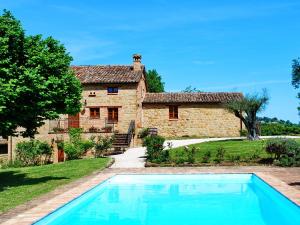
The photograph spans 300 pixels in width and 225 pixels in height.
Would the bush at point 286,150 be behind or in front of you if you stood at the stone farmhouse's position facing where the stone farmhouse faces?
in front

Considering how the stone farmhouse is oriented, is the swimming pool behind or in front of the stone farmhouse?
in front

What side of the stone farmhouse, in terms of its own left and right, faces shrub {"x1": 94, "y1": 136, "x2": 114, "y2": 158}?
front

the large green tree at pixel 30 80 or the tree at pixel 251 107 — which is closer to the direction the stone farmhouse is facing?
the large green tree

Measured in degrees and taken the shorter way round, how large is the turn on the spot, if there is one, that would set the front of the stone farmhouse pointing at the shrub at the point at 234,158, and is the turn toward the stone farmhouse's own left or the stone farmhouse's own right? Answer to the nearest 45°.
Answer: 0° — it already faces it

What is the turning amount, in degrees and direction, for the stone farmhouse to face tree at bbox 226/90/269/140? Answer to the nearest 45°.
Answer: approximately 45° to its left

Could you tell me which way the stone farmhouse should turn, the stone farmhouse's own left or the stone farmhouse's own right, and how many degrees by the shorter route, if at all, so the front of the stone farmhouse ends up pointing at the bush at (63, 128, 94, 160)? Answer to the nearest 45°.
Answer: approximately 45° to the stone farmhouse's own right

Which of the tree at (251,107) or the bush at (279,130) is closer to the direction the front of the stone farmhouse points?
the tree

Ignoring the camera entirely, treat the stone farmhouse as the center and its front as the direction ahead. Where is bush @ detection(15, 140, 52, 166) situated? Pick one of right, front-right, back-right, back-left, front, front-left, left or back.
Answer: front-right

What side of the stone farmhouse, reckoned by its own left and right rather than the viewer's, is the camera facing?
front

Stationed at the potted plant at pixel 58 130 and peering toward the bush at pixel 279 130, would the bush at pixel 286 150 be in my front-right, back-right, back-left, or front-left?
front-right

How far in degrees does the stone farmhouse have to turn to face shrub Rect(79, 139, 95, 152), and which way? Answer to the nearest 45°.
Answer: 0° — it already faces it
